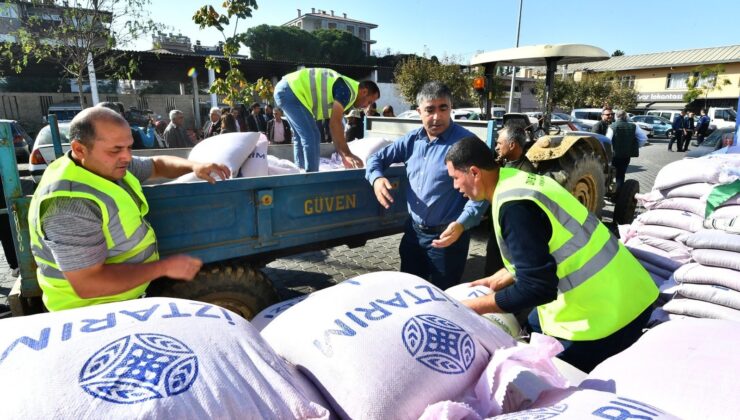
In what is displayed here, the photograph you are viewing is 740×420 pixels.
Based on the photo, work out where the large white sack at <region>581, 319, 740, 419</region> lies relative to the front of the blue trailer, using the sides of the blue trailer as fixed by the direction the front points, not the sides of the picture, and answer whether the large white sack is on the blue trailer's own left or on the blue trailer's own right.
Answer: on the blue trailer's own right

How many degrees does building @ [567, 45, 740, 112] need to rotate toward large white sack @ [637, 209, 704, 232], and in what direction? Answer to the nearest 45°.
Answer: approximately 45° to its left

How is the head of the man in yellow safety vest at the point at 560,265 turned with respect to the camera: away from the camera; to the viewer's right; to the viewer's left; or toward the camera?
to the viewer's left

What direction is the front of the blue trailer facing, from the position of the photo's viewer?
facing away from the viewer and to the right of the viewer

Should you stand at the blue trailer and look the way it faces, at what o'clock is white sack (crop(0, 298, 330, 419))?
The white sack is roughly at 5 o'clock from the blue trailer.

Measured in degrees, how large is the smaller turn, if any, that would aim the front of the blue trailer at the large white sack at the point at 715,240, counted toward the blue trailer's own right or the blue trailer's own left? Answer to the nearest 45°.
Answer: approximately 45° to the blue trailer's own right

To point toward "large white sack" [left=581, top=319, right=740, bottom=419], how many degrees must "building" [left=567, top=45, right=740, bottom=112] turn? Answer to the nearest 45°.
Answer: approximately 45° to its left

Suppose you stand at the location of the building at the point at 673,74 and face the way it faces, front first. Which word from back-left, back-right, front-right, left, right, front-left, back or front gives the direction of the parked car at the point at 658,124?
front-left
